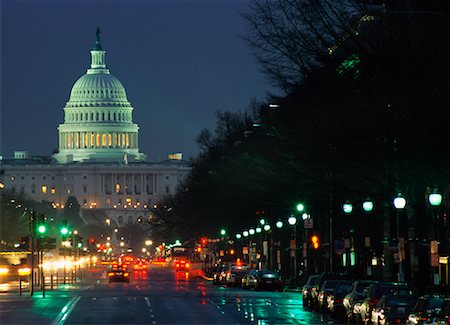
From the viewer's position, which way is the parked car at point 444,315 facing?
facing away from the viewer and to the left of the viewer

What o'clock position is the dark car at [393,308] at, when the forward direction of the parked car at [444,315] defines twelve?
The dark car is roughly at 1 o'clock from the parked car.
